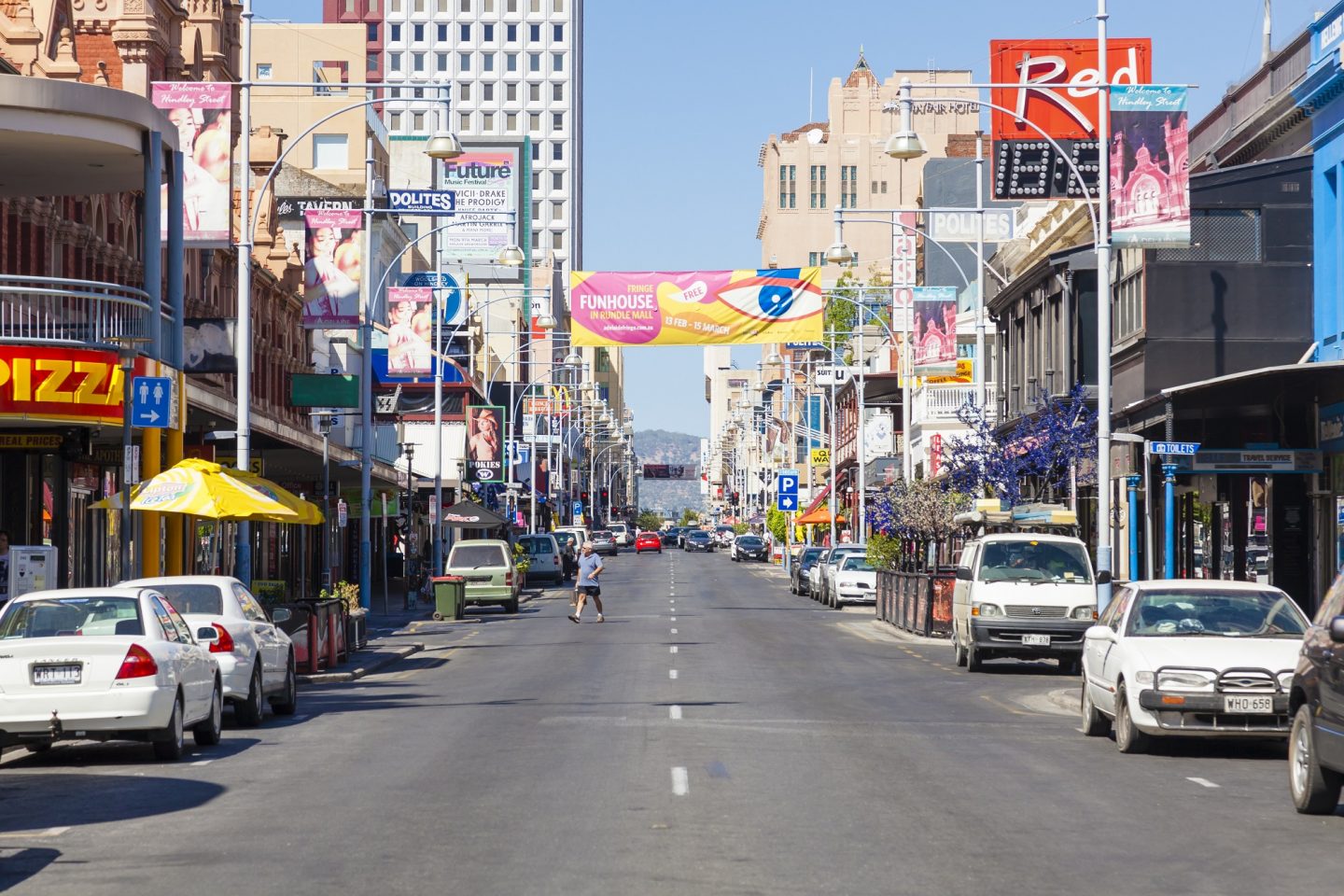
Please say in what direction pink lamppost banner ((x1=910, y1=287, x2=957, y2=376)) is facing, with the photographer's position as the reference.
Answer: facing the viewer

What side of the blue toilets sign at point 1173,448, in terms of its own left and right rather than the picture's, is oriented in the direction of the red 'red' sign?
back

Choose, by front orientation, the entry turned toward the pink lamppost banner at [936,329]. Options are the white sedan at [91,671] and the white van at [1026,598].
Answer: the white sedan

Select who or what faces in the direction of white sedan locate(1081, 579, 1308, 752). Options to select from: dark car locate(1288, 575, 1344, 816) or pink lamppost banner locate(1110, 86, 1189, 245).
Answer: the pink lamppost banner

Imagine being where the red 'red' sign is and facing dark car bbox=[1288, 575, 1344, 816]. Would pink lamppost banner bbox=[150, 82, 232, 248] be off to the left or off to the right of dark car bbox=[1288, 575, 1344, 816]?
right

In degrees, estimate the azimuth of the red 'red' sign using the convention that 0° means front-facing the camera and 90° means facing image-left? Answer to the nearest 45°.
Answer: approximately 0°

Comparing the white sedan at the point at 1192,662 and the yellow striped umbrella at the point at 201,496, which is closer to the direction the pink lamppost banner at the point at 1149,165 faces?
the white sedan

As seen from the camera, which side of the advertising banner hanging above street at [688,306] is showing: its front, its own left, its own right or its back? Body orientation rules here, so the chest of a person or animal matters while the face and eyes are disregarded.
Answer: front

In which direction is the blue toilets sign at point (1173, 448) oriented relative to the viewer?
toward the camera

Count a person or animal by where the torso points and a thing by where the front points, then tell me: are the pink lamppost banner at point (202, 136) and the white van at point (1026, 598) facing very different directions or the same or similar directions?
same or similar directions

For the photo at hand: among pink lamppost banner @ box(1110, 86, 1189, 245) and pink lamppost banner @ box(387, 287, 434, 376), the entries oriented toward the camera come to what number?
2

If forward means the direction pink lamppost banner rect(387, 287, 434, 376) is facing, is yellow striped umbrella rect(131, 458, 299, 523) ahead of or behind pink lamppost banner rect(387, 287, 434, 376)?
ahead

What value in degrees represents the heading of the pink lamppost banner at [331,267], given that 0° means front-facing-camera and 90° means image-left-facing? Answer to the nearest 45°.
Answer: approximately 0°
